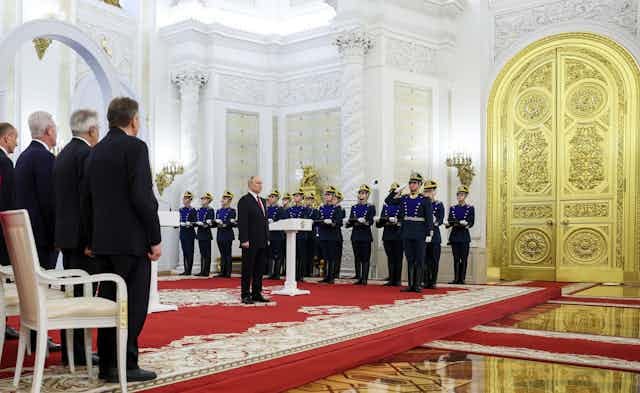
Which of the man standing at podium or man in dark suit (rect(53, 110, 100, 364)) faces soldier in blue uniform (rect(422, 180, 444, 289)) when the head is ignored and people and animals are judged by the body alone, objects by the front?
the man in dark suit

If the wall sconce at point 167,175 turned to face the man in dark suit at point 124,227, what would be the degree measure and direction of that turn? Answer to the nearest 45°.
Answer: approximately 45° to its right

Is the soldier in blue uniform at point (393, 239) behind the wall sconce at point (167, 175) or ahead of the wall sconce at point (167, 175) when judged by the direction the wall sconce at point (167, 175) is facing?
ahead

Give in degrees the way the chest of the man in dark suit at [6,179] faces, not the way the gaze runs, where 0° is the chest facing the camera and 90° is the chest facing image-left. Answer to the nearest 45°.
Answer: approximately 270°

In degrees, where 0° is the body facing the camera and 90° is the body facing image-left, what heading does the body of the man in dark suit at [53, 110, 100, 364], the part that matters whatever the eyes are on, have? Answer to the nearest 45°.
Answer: approximately 225°

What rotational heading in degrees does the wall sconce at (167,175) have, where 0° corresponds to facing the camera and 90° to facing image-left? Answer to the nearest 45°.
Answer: approximately 315°

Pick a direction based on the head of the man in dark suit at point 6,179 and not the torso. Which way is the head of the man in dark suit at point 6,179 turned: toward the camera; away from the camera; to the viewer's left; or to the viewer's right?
to the viewer's right

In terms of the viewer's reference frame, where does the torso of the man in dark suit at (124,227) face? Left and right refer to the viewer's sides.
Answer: facing away from the viewer and to the right of the viewer

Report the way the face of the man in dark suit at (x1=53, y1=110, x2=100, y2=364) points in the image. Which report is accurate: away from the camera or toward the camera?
away from the camera
